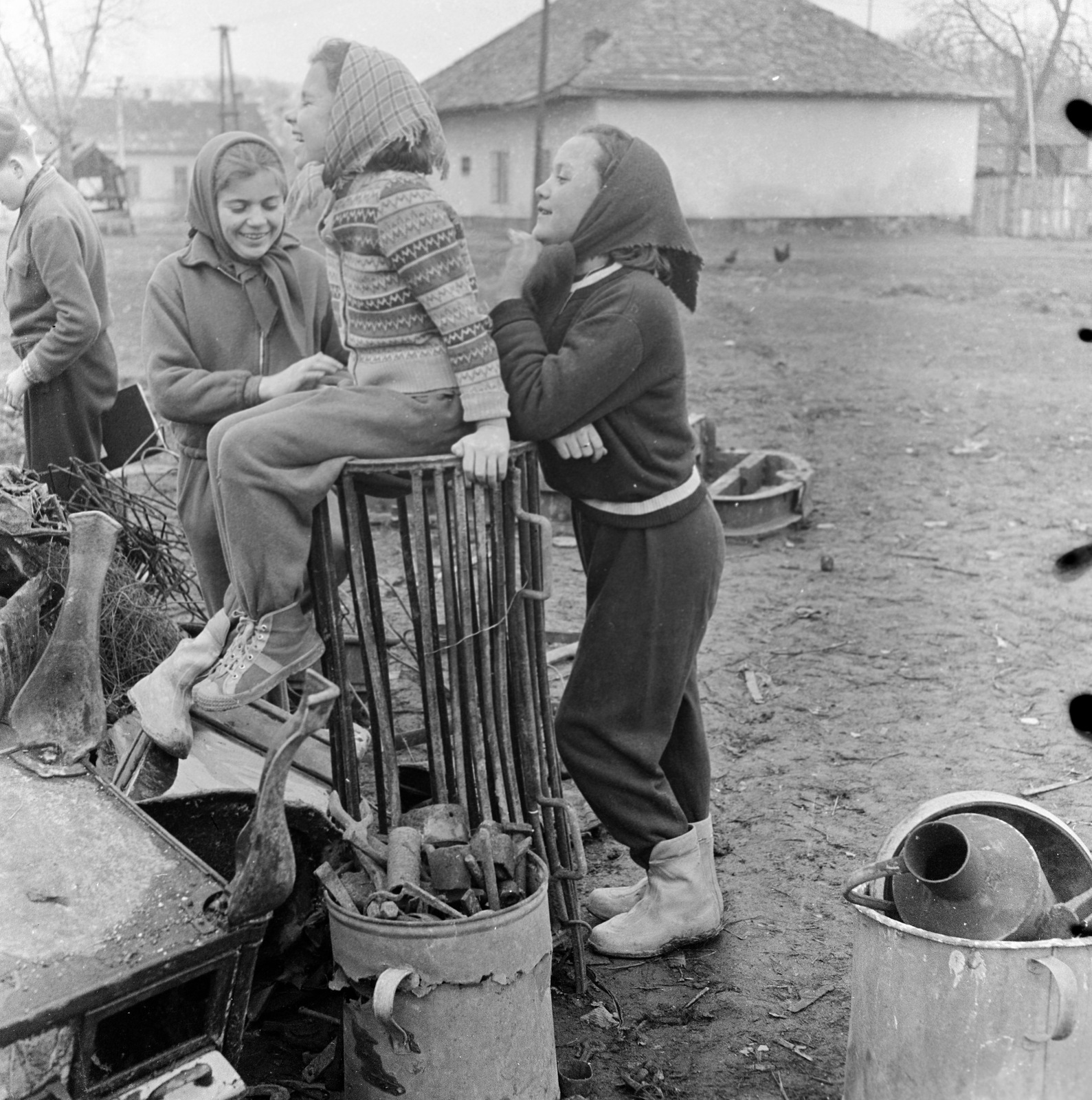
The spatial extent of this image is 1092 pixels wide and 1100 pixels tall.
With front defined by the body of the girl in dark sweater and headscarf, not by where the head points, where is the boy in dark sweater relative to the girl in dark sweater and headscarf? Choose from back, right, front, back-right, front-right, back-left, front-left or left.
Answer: front-right

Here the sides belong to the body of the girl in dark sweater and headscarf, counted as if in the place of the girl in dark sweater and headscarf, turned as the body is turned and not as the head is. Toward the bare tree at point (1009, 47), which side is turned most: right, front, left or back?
right

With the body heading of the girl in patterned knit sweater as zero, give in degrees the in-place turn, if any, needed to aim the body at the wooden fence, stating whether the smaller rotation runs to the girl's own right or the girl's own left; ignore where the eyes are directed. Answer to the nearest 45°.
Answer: approximately 135° to the girl's own right

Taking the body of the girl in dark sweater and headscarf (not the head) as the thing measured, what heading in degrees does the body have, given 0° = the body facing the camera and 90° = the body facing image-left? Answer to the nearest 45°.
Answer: approximately 90°

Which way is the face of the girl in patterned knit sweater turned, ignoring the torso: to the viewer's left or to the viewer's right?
to the viewer's left

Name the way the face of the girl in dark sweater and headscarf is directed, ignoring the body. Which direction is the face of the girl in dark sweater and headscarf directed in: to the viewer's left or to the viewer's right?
to the viewer's left

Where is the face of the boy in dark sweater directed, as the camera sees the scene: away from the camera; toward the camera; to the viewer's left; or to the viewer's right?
to the viewer's left

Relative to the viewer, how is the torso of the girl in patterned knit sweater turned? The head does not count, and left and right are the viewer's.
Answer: facing to the left of the viewer

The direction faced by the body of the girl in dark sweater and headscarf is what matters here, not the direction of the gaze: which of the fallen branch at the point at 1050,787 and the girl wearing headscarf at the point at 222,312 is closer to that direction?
the girl wearing headscarf

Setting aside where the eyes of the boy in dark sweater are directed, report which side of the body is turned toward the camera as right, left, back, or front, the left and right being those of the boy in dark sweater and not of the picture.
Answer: left
